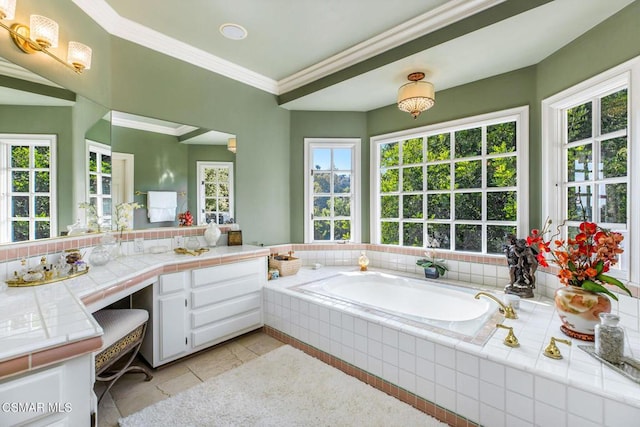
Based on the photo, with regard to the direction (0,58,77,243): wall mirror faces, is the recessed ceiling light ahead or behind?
ahead

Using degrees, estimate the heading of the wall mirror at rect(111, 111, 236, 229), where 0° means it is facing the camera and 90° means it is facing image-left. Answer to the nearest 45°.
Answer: approximately 315°

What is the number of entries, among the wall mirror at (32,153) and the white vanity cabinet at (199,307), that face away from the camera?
0

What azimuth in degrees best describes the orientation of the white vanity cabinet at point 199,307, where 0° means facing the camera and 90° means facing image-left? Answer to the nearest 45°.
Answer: approximately 315°

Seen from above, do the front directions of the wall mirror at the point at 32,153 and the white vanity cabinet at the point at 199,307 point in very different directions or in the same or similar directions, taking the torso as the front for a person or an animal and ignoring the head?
same or similar directions

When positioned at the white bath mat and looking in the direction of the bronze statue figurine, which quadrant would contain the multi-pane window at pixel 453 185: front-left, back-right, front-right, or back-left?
front-left

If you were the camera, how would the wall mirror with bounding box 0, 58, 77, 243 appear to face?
facing the viewer and to the right of the viewer

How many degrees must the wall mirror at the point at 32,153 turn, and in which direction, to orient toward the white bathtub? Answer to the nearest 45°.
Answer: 0° — it already faces it

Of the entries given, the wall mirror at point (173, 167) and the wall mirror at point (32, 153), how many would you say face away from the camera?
0

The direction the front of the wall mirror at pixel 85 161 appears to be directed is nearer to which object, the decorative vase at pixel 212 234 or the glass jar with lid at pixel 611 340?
the glass jar with lid

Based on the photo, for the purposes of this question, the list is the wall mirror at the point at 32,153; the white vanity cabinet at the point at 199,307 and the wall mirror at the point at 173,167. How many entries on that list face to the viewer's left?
0
